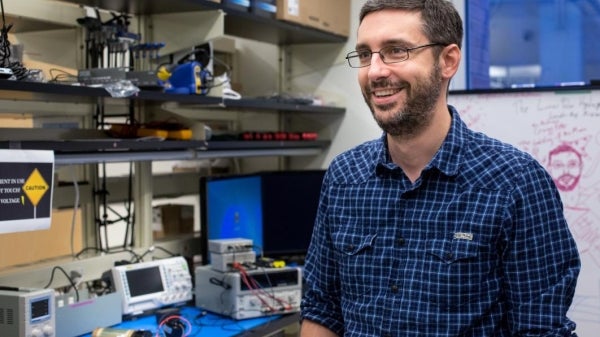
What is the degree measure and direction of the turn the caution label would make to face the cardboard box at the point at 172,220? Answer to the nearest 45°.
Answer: approximately 135° to its left

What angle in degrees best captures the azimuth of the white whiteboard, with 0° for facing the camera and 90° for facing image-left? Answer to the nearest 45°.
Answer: approximately 0°

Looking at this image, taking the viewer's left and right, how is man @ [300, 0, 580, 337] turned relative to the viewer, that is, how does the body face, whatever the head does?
facing the viewer and to the left of the viewer

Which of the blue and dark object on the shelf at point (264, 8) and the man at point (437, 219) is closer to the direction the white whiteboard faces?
the man

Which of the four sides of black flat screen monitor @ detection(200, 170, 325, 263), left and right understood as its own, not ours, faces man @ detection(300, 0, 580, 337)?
front

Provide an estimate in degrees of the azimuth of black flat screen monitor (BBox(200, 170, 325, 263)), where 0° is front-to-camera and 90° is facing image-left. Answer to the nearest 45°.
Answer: approximately 0°

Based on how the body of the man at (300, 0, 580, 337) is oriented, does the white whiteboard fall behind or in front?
behind

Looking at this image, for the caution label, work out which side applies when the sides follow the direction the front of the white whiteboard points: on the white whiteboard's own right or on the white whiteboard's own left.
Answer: on the white whiteboard's own right

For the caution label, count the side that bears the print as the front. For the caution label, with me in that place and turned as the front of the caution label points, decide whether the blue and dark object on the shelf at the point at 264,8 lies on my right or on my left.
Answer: on my left

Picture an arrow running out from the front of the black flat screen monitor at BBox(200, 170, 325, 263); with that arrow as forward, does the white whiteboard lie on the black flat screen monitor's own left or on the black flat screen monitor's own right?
on the black flat screen monitor's own left
